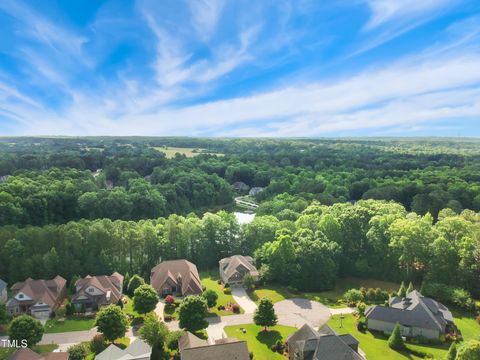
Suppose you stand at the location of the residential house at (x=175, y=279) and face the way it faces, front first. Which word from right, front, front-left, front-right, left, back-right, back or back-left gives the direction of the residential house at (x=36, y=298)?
right

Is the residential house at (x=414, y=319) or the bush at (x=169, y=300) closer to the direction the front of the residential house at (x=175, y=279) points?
the bush

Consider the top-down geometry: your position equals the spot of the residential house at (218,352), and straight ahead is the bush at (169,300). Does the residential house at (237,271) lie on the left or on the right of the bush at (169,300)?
right

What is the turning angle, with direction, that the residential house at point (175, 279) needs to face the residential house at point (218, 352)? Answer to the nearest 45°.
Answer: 0° — it already faces it

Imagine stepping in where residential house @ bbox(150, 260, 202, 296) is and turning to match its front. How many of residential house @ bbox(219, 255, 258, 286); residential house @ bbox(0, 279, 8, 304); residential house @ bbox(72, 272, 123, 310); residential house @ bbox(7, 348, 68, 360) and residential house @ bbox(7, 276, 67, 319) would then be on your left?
1

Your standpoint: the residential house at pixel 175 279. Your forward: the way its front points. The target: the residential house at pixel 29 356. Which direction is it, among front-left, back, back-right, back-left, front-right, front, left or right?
front-right

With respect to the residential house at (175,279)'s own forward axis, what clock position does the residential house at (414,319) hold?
the residential house at (414,319) is roughly at 10 o'clock from the residential house at (175,279).

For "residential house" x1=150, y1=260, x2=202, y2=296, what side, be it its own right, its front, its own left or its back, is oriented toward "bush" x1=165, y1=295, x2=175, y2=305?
front

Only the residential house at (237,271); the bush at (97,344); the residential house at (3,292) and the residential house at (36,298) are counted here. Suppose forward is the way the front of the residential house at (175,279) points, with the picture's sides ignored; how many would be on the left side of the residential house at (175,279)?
1

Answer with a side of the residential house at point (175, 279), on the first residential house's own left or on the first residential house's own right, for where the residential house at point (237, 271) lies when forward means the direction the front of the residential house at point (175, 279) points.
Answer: on the first residential house's own left

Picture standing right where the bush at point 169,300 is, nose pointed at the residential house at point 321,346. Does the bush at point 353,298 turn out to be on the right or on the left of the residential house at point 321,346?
left

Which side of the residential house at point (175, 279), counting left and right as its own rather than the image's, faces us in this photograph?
front

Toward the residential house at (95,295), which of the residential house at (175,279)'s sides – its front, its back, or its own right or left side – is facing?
right
